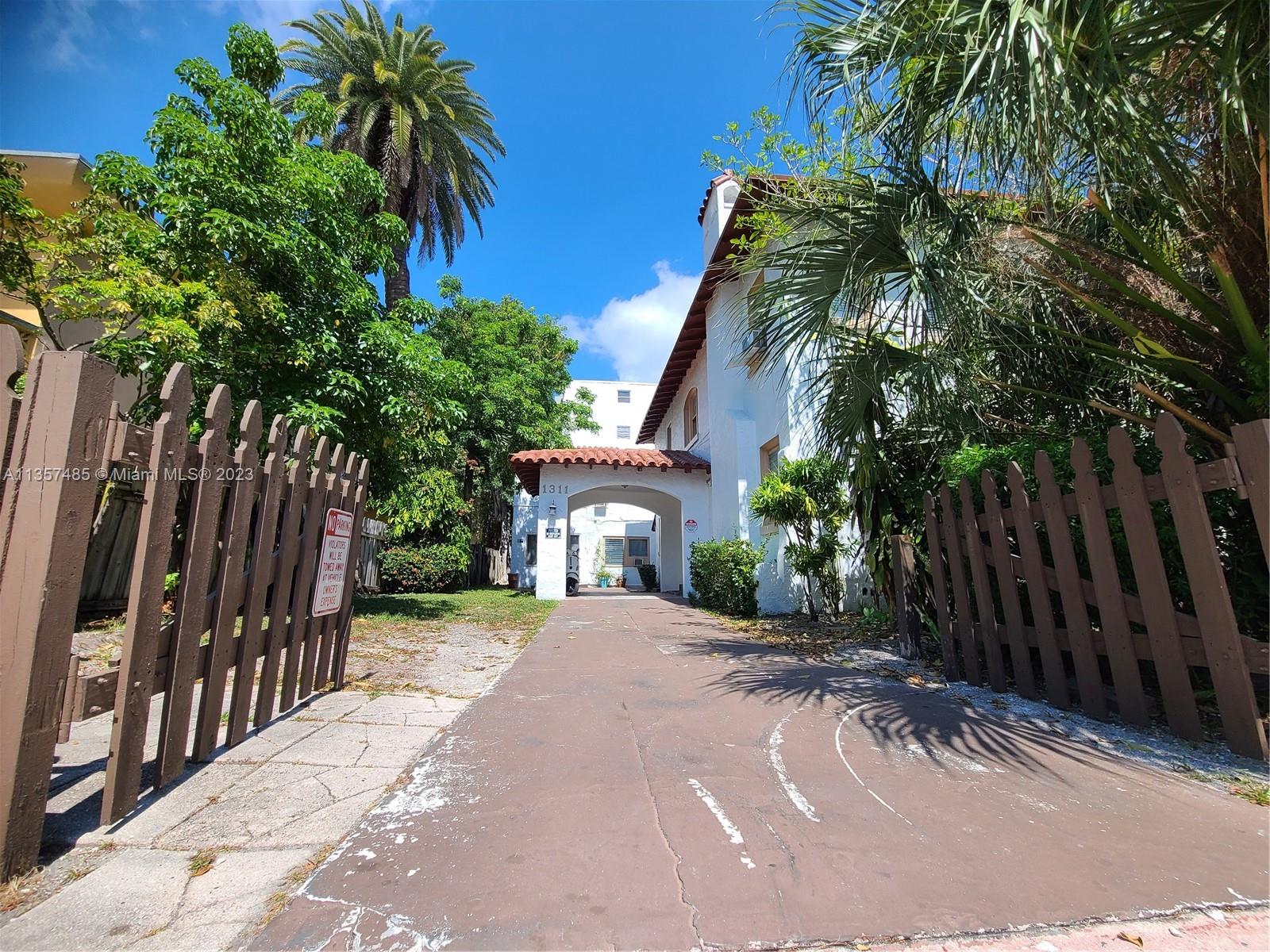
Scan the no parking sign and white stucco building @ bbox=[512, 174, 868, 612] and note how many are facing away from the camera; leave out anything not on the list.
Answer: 0

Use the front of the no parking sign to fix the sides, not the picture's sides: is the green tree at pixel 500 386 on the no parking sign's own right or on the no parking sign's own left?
on the no parking sign's own left

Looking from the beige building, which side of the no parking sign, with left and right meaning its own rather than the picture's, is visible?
back

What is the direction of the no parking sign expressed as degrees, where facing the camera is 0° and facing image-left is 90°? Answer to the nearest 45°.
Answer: approximately 315°

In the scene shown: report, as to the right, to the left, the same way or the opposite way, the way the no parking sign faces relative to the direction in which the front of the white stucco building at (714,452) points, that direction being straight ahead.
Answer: to the left

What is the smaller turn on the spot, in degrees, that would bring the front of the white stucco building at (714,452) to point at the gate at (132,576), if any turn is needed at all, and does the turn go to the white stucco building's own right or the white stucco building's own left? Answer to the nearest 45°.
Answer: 0° — it already faces it

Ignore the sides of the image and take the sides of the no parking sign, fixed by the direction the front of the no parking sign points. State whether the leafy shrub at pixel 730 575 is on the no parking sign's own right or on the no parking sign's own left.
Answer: on the no parking sign's own left

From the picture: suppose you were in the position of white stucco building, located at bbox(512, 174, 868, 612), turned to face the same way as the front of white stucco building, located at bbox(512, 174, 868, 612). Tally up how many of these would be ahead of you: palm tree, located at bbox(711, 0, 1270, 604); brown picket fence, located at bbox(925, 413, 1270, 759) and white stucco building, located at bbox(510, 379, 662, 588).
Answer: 2

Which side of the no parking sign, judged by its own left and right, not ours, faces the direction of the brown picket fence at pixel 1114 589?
front

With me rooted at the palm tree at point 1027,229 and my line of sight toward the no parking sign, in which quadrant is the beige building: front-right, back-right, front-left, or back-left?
front-right

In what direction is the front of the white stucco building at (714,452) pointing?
toward the camera
